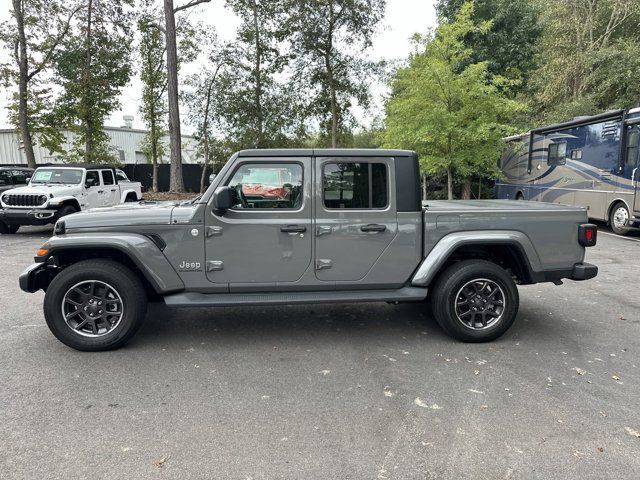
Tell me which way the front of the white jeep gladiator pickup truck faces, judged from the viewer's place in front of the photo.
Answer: facing the viewer and to the left of the viewer

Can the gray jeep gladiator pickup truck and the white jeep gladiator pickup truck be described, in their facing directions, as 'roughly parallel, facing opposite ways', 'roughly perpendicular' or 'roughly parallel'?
roughly perpendicular

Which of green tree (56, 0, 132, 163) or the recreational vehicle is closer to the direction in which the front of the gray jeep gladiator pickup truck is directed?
the green tree

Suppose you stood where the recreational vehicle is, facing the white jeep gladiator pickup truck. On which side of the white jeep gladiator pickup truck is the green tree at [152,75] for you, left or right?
right

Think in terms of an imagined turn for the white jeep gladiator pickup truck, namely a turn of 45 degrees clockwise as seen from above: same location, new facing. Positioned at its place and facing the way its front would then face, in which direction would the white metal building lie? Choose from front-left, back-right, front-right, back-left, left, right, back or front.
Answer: right

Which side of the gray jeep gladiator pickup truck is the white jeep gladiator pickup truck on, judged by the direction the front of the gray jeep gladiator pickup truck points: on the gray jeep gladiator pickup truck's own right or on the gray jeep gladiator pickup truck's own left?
on the gray jeep gladiator pickup truck's own right

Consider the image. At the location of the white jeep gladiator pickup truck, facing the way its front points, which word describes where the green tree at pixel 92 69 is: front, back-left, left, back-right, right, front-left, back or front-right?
back-right

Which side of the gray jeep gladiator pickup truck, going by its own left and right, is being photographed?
left

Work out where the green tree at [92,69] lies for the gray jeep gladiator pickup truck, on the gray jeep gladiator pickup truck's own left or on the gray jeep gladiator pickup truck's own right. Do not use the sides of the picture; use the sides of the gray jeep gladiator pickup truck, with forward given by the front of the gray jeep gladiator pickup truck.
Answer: on the gray jeep gladiator pickup truck's own right

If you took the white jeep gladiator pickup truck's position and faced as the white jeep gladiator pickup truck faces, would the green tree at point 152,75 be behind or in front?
behind

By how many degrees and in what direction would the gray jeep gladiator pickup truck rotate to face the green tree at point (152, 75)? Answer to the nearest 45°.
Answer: approximately 90° to its right

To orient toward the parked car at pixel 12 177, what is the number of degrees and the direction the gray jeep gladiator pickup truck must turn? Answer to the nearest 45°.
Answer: approximately 45° to its right
